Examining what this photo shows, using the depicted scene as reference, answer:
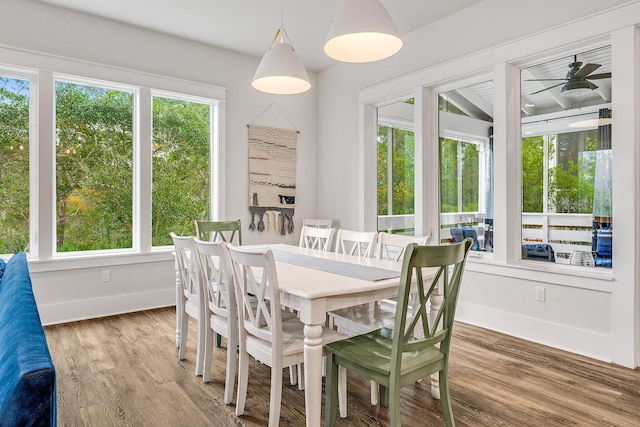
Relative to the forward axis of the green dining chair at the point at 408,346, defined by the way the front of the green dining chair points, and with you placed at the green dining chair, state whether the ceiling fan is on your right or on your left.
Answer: on your right

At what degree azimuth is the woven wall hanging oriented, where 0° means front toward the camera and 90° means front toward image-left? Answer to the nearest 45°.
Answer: approximately 315°

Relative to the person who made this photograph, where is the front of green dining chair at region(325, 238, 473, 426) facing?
facing away from the viewer and to the left of the viewer

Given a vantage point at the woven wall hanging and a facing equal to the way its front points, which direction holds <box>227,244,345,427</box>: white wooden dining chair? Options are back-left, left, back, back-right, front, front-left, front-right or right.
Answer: front-right
